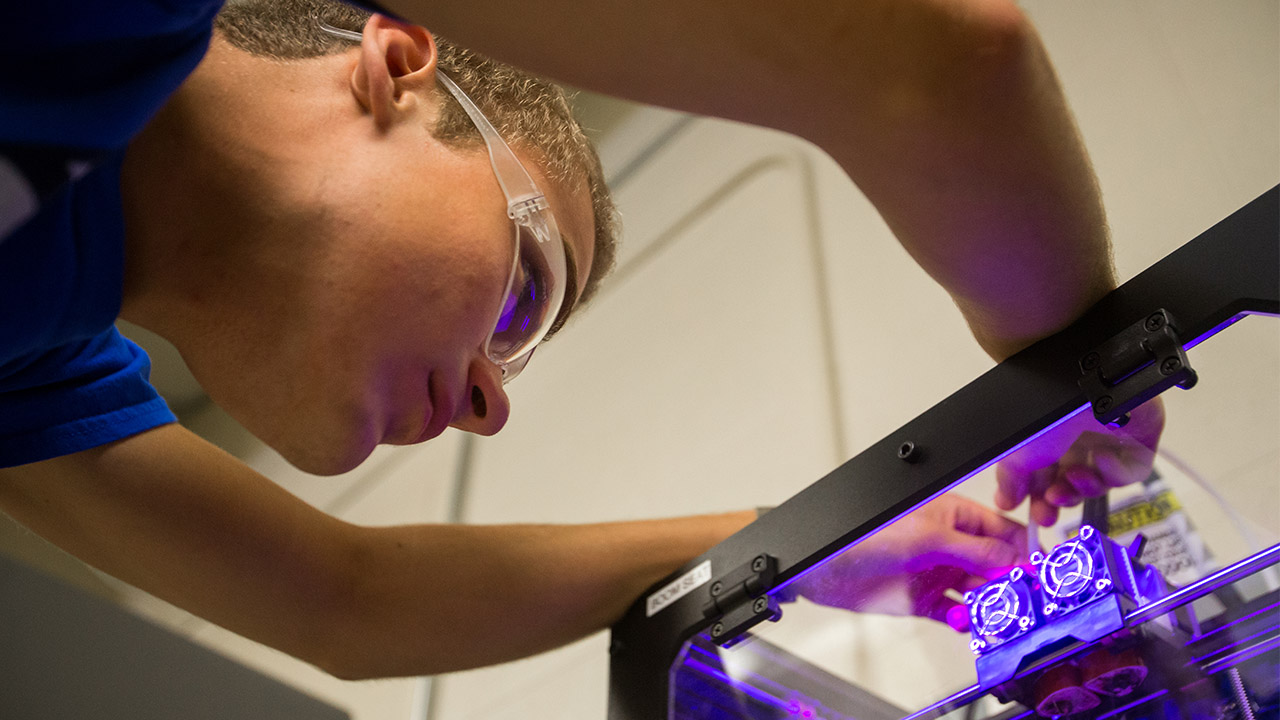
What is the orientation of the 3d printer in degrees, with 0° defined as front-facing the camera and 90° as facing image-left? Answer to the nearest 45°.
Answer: approximately 45°
